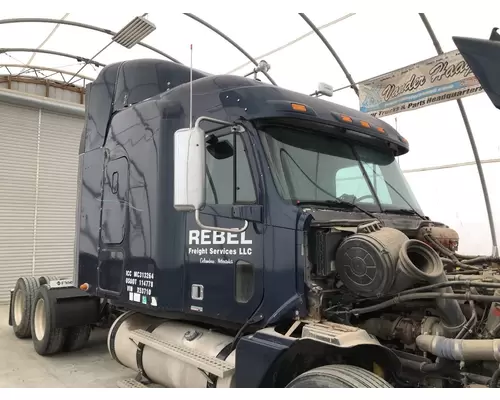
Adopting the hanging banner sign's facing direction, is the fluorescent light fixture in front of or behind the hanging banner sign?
in front

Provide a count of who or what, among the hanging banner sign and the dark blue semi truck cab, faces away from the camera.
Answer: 0

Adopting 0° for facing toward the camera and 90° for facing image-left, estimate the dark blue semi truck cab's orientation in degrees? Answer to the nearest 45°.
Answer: approximately 315°

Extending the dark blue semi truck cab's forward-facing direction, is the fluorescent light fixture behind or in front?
behind

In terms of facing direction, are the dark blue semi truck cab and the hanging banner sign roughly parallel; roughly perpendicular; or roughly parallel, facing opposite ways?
roughly perpendicular

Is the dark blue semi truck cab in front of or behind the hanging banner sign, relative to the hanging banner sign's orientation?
in front
